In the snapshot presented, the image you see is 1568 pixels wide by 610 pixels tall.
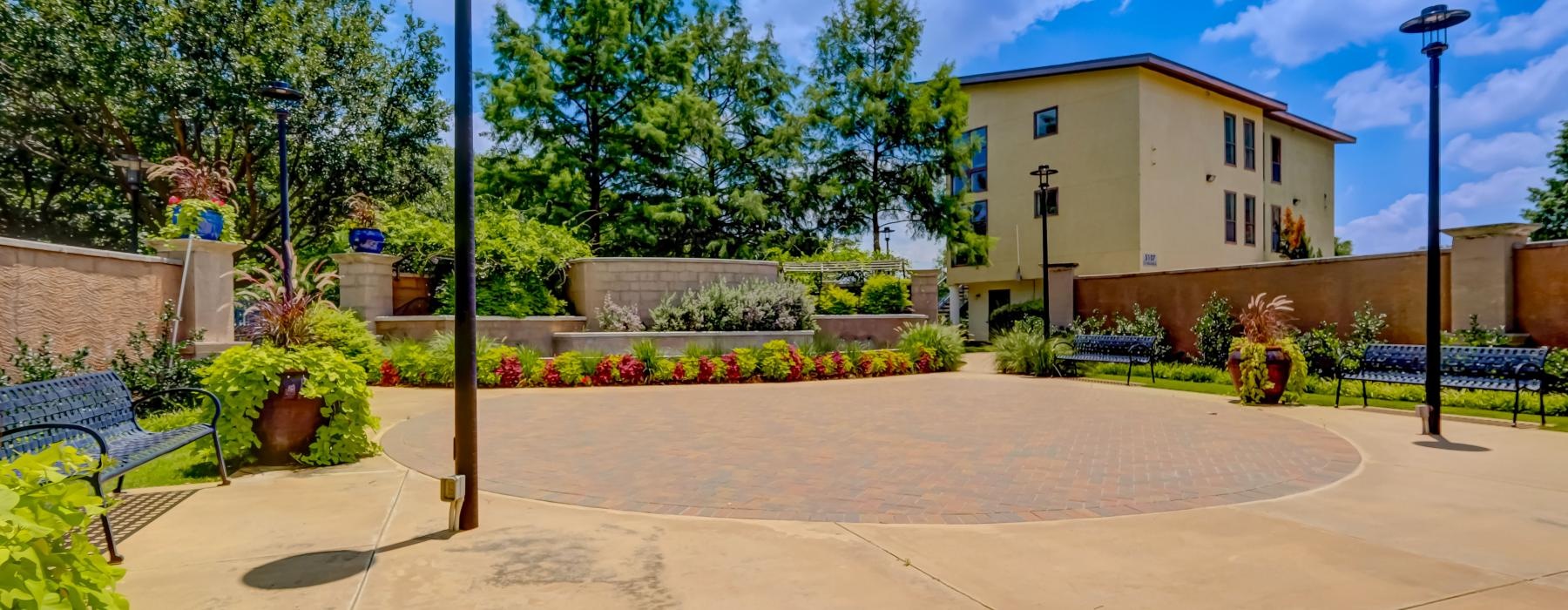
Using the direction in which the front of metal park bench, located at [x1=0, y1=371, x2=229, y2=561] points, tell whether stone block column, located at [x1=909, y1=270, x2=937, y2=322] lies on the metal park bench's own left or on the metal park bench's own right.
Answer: on the metal park bench's own left

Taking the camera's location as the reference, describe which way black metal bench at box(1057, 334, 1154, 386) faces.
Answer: facing the viewer and to the left of the viewer

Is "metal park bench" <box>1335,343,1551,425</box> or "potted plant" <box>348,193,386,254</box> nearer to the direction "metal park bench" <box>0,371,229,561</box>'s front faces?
the metal park bench

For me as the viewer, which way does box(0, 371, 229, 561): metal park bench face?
facing the viewer and to the right of the viewer

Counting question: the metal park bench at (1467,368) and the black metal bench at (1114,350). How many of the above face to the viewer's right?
0

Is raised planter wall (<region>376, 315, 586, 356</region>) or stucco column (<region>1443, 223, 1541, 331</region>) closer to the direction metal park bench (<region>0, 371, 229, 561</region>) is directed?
the stucco column

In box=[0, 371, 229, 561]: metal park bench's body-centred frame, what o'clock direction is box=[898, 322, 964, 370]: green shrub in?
The green shrub is roughly at 10 o'clock from the metal park bench.

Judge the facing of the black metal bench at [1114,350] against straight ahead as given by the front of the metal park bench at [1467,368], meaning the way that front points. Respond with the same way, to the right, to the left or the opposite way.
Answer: the same way

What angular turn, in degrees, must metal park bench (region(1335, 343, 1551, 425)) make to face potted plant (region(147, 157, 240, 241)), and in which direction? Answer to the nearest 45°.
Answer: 0° — it already faces it

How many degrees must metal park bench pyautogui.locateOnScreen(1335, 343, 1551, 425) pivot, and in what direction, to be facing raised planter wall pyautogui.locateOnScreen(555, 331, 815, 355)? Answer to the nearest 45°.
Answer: approximately 45° to its right

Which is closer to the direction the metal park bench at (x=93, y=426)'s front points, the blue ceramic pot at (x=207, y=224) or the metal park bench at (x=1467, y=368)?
the metal park bench

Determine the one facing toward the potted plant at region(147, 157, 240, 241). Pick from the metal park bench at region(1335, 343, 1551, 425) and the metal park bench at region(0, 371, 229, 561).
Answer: the metal park bench at region(1335, 343, 1551, 425)

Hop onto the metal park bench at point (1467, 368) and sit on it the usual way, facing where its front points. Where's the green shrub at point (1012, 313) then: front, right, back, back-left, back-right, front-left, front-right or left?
right

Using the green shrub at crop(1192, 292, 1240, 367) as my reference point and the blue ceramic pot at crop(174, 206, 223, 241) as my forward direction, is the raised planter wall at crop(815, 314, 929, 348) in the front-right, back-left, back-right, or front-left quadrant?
front-right
